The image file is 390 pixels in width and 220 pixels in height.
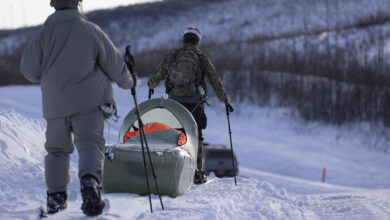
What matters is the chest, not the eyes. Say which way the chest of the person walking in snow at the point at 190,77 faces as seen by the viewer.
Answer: away from the camera

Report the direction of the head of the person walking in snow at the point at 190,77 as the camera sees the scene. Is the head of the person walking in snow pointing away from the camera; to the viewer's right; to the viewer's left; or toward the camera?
away from the camera

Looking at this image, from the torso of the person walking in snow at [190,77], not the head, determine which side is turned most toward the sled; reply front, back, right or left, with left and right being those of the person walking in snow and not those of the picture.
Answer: back

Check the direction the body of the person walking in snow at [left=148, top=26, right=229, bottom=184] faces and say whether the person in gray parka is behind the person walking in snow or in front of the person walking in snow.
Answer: behind
